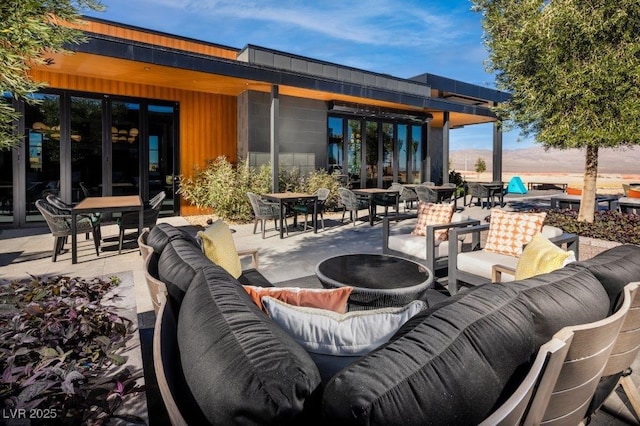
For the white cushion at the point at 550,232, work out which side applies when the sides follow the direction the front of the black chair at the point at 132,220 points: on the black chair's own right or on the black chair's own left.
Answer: on the black chair's own left

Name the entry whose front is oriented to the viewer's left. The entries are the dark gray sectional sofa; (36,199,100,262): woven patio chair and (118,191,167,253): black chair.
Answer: the black chair

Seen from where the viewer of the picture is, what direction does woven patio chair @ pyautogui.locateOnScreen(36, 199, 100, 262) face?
facing to the right of the viewer

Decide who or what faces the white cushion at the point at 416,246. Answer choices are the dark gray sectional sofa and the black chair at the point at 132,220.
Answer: the dark gray sectional sofa

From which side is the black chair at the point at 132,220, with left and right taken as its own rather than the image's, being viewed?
left

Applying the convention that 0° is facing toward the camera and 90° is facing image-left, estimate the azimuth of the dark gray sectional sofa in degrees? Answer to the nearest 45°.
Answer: approximately 180°

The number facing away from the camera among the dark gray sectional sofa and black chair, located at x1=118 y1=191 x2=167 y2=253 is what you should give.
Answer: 1
